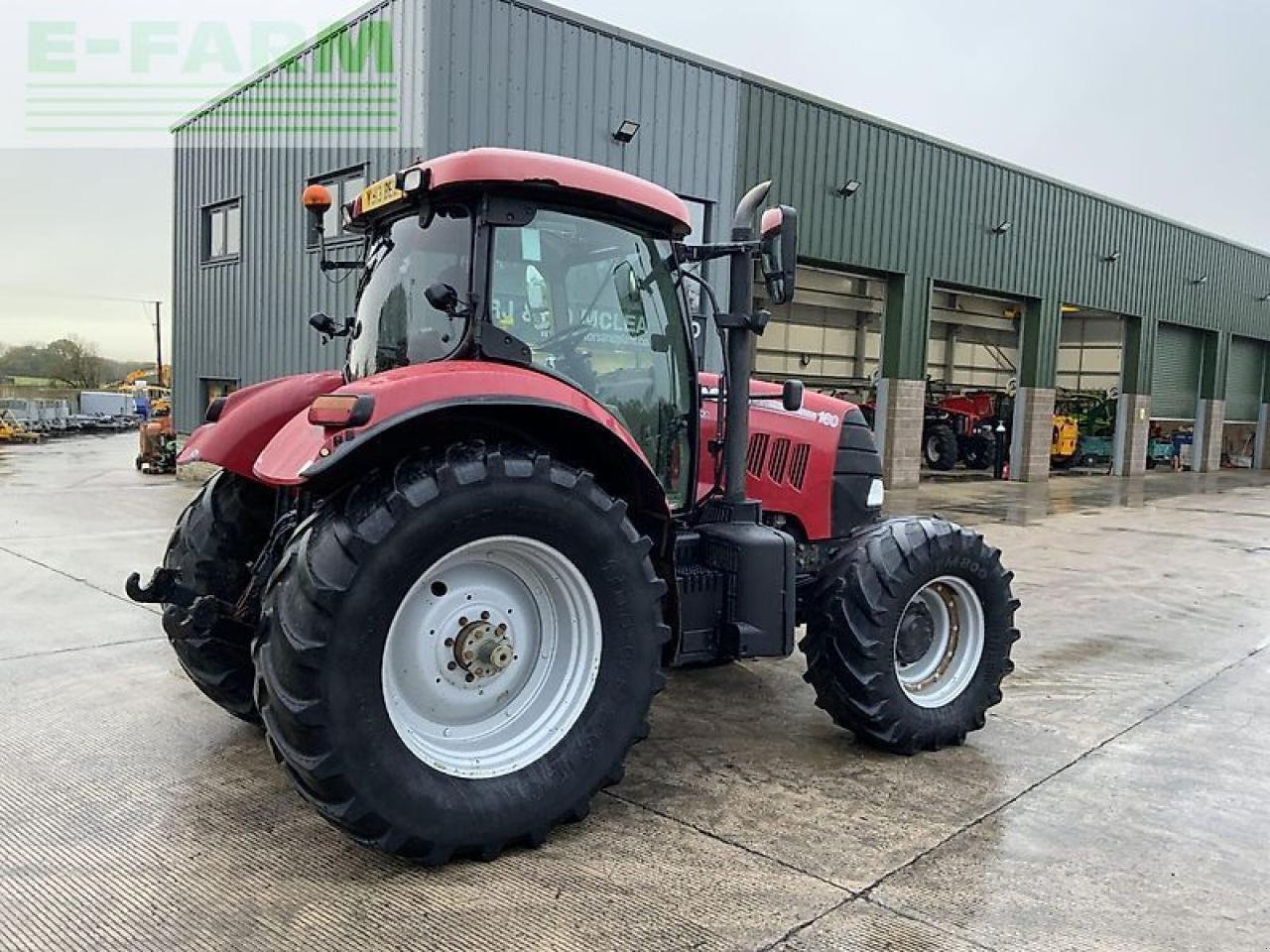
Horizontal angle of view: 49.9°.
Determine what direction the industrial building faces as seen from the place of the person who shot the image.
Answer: facing the viewer and to the right of the viewer
